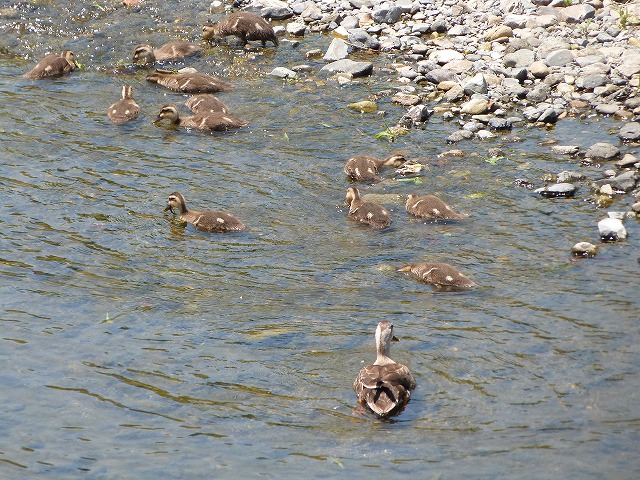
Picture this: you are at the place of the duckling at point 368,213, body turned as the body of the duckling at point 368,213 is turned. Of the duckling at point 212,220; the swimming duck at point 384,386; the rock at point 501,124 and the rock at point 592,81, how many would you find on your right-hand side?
2

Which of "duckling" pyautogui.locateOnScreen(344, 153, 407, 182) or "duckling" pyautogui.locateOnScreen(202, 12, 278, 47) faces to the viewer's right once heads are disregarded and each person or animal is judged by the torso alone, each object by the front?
"duckling" pyautogui.locateOnScreen(344, 153, 407, 182)

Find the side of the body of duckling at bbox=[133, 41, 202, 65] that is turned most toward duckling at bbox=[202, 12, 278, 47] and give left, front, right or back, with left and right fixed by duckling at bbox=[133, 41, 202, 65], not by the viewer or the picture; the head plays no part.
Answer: back

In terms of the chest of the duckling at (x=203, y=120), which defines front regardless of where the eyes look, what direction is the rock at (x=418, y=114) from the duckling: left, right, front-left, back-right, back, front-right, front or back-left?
back

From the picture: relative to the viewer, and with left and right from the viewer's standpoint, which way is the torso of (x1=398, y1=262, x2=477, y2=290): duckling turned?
facing to the left of the viewer

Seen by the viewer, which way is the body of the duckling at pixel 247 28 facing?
to the viewer's left

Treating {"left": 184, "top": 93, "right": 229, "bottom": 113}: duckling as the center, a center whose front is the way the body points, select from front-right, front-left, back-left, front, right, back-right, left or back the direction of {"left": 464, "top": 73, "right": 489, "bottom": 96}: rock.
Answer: back

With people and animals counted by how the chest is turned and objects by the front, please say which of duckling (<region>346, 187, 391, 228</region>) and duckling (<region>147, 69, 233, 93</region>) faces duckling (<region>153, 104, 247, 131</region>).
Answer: duckling (<region>346, 187, 391, 228</region>)

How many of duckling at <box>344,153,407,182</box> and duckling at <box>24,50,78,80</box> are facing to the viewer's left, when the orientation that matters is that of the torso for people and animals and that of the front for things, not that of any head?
0

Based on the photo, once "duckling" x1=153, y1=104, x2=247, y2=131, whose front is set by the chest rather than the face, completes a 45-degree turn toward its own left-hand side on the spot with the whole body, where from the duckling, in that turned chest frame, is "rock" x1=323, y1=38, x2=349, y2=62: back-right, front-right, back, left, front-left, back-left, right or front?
back

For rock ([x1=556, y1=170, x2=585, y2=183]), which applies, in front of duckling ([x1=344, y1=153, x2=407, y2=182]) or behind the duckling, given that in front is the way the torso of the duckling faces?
in front

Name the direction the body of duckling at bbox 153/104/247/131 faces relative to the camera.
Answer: to the viewer's left

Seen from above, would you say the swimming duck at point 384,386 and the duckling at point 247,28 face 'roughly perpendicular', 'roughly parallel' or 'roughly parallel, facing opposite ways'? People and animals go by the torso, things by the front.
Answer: roughly perpendicular

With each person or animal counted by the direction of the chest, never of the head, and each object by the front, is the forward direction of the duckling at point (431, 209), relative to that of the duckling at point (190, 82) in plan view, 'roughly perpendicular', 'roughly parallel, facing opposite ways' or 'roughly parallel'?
roughly parallel

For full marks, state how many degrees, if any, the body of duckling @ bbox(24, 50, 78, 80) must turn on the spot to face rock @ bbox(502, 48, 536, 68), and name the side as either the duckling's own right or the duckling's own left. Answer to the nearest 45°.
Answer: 0° — it already faces it

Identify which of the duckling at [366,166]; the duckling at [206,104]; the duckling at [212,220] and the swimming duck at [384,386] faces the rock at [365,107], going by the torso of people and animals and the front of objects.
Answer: the swimming duck

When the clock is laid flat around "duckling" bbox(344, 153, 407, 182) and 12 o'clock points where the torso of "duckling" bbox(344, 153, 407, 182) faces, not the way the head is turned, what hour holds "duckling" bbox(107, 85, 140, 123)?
"duckling" bbox(107, 85, 140, 123) is roughly at 7 o'clock from "duckling" bbox(344, 153, 407, 182).

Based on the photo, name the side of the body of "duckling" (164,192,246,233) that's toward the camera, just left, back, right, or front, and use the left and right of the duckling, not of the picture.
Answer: left

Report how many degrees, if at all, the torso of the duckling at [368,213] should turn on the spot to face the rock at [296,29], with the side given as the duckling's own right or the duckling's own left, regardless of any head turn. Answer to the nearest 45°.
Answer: approximately 45° to the duckling's own right

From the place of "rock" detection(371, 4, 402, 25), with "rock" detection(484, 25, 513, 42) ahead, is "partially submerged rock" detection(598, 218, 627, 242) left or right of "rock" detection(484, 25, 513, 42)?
right
